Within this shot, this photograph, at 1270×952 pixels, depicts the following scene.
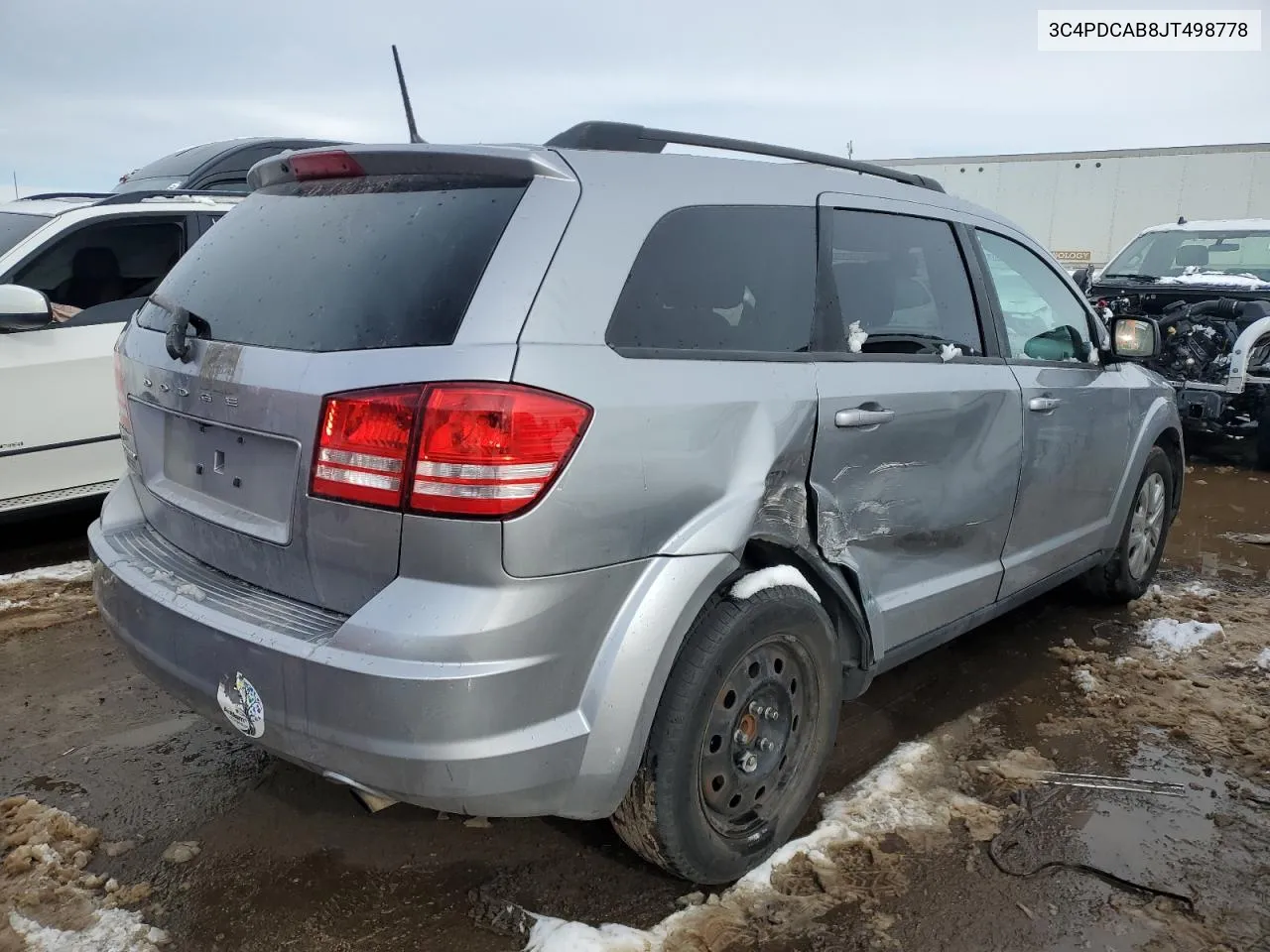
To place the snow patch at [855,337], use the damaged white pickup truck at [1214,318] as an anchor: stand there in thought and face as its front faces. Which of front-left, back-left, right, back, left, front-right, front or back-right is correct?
front

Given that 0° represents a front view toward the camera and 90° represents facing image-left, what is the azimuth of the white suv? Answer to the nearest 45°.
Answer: approximately 45°

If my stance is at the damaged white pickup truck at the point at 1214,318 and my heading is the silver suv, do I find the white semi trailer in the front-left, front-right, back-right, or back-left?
back-right

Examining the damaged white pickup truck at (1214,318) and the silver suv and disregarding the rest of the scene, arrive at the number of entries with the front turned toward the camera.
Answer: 1

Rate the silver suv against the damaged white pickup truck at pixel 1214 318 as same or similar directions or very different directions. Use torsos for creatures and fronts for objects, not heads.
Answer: very different directions

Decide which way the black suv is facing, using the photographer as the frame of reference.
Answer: facing the viewer and to the left of the viewer

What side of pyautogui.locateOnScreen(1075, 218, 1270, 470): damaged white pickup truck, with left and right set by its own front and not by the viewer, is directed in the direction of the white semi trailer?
back

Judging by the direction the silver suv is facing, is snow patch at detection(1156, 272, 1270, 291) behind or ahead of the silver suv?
ahead

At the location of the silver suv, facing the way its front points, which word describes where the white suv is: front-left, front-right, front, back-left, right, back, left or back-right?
left

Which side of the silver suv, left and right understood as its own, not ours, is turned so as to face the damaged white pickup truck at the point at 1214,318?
front

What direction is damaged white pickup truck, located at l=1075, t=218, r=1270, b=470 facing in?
toward the camera

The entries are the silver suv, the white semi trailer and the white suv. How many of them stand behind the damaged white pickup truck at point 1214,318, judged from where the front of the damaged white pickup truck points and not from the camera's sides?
1
